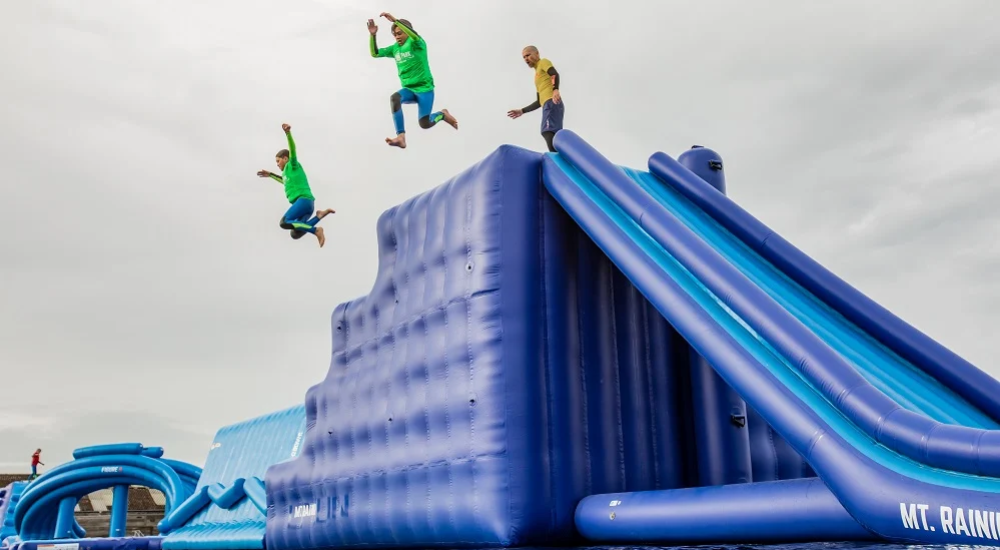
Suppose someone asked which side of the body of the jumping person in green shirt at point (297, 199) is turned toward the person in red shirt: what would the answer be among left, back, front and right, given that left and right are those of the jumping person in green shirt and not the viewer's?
right

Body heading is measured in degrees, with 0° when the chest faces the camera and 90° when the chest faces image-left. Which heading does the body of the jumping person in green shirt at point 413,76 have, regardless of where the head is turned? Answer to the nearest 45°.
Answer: approximately 45°

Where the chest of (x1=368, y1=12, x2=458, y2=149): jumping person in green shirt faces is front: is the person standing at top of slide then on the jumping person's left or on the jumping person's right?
on the jumping person's left

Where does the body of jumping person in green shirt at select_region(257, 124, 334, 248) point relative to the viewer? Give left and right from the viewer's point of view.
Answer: facing to the left of the viewer

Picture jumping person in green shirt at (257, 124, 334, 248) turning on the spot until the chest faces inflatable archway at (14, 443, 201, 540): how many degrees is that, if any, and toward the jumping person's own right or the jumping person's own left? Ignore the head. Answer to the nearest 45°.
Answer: approximately 90° to the jumping person's own right

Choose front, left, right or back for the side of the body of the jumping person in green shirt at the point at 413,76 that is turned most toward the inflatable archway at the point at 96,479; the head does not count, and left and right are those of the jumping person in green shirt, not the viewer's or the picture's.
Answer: right

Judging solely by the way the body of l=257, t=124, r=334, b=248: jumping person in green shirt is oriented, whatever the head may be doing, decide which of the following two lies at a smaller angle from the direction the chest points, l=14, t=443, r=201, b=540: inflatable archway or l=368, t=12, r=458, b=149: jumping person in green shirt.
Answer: the inflatable archway
